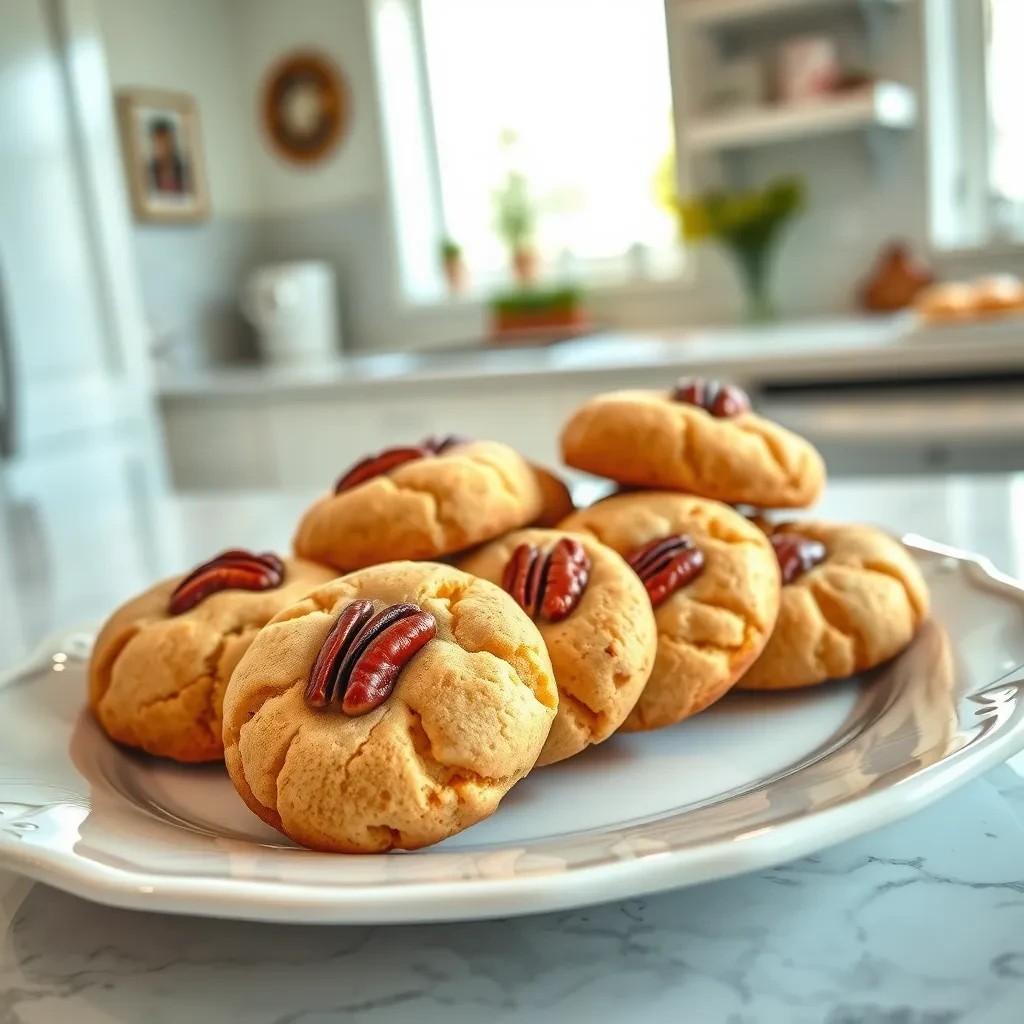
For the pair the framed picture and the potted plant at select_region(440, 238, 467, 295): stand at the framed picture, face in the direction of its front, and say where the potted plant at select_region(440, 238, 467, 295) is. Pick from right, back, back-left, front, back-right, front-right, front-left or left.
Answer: front-left

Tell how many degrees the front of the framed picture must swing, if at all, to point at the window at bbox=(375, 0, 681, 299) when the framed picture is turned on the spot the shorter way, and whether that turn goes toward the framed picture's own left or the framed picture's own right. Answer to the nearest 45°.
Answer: approximately 45° to the framed picture's own left

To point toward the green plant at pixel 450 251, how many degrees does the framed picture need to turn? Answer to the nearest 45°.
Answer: approximately 45° to its left

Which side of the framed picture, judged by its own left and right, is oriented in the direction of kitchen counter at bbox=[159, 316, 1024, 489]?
front

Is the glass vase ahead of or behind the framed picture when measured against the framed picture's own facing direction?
ahead

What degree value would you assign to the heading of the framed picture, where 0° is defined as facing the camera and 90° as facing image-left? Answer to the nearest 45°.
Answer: approximately 315°

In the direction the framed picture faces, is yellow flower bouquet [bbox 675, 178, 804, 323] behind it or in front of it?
in front

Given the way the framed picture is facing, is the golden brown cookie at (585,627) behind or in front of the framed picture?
in front

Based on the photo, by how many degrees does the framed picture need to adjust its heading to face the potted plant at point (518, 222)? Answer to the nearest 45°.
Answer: approximately 45° to its left
